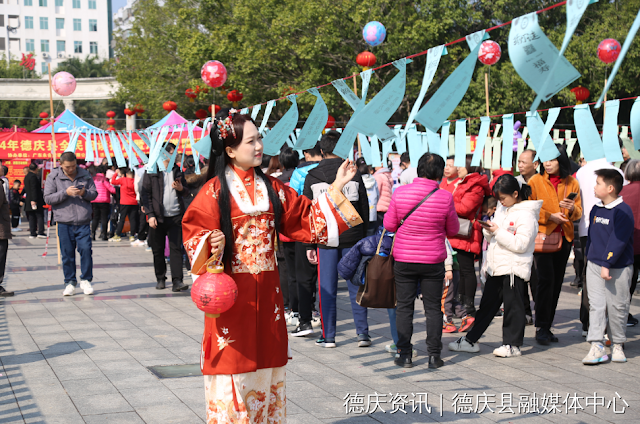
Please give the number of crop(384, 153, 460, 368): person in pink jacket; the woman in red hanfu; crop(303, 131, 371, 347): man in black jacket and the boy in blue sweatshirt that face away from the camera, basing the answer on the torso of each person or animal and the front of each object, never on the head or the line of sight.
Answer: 2

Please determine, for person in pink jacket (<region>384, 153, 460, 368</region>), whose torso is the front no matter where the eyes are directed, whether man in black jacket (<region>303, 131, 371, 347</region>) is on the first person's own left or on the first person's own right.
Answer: on the first person's own left

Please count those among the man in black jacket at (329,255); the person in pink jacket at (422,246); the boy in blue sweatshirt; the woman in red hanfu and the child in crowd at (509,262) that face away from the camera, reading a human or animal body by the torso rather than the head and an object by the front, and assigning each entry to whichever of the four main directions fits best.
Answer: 2

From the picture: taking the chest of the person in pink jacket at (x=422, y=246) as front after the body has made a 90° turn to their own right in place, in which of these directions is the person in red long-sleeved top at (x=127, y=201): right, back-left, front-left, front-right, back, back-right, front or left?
back-left

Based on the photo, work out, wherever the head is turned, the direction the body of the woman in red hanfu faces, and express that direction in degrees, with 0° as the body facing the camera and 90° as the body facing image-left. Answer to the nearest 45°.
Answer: approximately 315°

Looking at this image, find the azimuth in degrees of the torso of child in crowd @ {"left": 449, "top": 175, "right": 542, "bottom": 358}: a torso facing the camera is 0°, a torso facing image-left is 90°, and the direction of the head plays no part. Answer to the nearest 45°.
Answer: approximately 45°

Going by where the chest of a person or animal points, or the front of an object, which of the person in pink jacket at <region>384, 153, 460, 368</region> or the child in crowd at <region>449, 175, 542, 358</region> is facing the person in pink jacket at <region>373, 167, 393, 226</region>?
the person in pink jacket at <region>384, 153, 460, 368</region>

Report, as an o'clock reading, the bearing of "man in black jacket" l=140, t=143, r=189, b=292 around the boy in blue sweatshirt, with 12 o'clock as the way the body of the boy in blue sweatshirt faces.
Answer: The man in black jacket is roughly at 2 o'clock from the boy in blue sweatshirt.

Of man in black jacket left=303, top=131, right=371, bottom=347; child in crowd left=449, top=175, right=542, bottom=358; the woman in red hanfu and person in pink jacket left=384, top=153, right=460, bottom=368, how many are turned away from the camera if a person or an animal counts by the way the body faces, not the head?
2

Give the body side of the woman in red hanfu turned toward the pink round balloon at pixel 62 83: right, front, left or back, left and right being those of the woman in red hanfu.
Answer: back

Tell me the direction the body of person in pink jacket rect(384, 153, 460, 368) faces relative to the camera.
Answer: away from the camera

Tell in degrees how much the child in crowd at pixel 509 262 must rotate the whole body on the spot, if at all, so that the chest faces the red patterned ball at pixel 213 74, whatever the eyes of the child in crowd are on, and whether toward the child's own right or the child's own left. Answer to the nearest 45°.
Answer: approximately 90° to the child's own right

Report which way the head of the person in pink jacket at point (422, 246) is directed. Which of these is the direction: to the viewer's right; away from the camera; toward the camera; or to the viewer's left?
away from the camera

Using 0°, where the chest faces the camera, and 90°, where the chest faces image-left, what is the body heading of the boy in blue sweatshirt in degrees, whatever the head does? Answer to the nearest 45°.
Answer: approximately 45°

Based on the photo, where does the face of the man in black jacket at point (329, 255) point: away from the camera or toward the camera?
away from the camera

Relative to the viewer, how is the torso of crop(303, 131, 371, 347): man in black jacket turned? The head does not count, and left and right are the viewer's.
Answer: facing away from the viewer

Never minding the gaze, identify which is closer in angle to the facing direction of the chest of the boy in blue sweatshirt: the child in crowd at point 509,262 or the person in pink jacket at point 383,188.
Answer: the child in crowd
